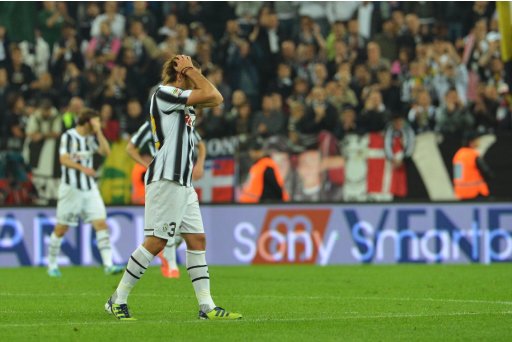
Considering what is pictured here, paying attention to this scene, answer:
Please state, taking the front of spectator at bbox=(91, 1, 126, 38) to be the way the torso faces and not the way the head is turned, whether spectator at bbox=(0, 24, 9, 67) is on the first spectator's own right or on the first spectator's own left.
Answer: on the first spectator's own right

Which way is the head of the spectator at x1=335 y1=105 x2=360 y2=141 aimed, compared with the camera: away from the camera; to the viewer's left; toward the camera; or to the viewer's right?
toward the camera

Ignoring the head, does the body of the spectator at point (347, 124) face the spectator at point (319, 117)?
no

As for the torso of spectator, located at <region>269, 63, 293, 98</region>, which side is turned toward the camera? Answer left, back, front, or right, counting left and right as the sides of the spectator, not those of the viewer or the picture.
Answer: front

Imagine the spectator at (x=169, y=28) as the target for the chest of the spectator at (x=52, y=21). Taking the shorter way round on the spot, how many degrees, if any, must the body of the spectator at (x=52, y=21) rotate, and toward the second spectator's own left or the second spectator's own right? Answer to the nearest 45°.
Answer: approximately 90° to the second spectator's own left

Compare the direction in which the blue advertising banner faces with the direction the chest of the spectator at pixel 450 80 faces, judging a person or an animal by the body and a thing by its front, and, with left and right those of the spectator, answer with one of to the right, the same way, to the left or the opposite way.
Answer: the same way

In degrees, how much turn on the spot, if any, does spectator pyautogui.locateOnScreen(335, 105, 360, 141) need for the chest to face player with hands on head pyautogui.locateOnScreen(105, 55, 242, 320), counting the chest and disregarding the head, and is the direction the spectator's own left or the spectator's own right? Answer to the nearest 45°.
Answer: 0° — they already face them

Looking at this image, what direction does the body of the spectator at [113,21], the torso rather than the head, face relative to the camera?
toward the camera

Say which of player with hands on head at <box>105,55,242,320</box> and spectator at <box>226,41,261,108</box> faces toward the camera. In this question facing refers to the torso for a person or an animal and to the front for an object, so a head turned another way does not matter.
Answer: the spectator

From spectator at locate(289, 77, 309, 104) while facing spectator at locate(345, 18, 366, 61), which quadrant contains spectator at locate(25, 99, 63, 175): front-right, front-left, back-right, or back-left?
back-left

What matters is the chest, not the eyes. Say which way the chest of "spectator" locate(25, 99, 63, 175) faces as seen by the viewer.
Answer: toward the camera

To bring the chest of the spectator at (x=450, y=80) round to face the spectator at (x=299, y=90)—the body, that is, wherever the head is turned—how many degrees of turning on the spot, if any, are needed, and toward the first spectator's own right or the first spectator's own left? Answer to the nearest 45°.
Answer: approximately 90° to the first spectator's own right

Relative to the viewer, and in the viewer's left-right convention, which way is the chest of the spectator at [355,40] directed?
facing the viewer

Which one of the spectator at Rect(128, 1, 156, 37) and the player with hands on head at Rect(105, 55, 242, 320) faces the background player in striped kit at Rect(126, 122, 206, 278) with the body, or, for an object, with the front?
the spectator

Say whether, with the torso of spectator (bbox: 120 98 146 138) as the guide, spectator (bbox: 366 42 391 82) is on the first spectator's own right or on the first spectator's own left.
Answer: on the first spectator's own left

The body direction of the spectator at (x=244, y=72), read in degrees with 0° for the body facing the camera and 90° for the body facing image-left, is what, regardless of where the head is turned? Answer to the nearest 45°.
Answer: approximately 0°

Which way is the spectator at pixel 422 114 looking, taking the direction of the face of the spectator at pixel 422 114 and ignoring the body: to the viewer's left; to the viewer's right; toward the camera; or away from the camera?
toward the camera

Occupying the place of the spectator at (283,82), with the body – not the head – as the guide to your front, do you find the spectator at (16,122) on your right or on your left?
on your right

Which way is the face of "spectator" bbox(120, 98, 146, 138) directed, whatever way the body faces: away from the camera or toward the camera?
toward the camera
